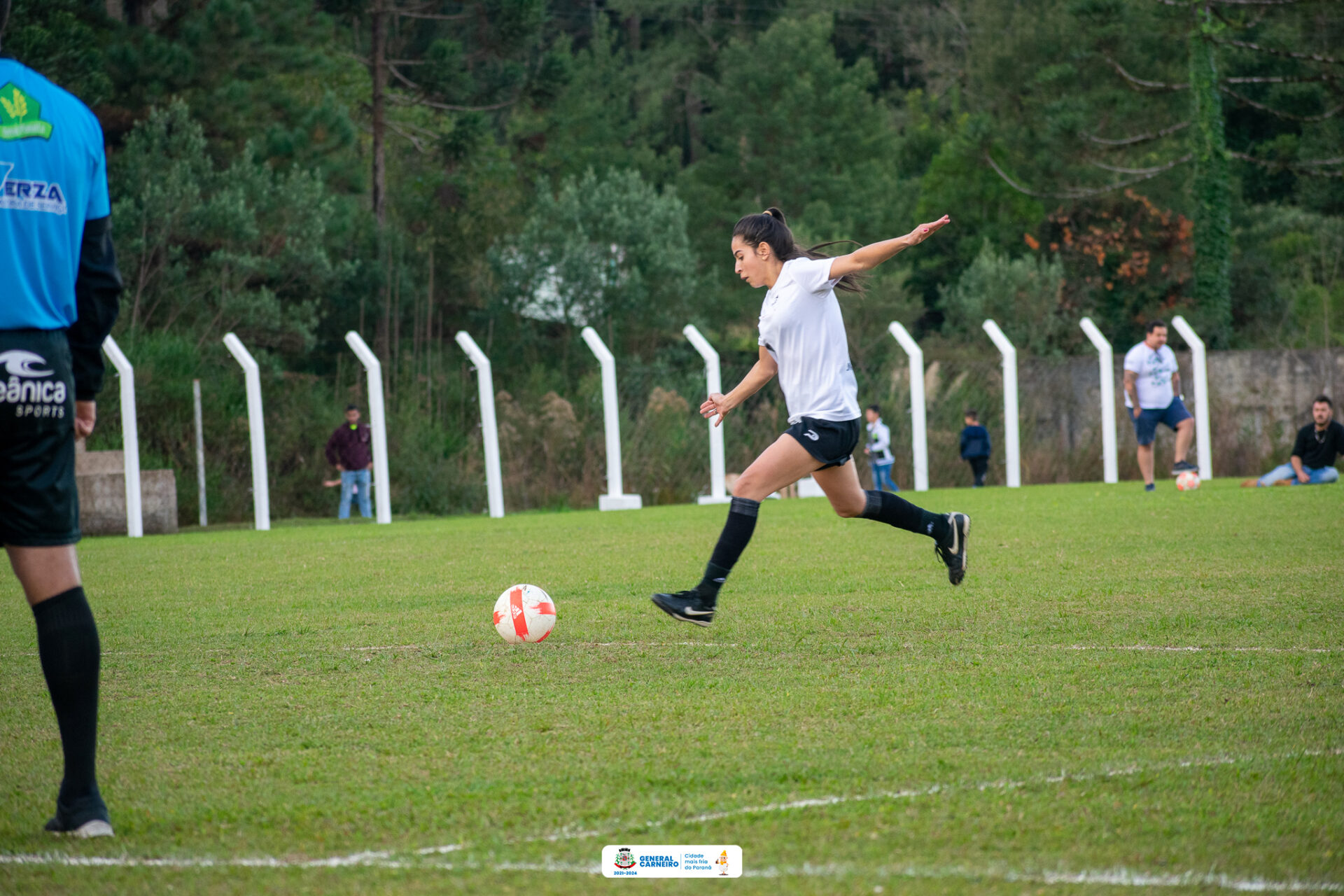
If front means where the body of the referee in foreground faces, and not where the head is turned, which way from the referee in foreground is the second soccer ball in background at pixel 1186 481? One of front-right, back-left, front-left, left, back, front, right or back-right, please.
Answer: front-right

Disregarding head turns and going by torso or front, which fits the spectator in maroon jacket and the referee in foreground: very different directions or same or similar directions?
very different directions

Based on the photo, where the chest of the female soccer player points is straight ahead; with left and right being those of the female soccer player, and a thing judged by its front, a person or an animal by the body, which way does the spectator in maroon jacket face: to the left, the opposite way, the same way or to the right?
to the left

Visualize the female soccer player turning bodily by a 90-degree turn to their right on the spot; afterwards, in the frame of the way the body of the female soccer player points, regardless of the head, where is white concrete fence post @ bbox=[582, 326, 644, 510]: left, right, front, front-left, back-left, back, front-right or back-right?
front

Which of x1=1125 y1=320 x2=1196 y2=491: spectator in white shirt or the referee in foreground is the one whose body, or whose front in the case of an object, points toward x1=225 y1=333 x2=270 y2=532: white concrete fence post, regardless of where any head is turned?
the referee in foreground

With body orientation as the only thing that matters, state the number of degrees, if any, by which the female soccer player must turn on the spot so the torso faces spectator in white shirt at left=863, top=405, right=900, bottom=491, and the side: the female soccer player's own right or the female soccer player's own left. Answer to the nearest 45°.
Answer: approximately 90° to the female soccer player's own right

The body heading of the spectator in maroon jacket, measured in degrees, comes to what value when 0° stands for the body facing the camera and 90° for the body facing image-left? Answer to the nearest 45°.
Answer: approximately 0°

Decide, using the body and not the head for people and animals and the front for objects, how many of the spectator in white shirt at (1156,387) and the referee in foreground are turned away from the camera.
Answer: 1

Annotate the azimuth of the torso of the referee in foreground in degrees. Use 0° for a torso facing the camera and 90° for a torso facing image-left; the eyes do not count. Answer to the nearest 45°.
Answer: approximately 180°

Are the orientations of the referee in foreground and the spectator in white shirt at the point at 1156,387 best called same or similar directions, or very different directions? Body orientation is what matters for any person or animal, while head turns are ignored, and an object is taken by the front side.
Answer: very different directions

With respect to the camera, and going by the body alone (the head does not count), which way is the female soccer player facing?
to the viewer's left
